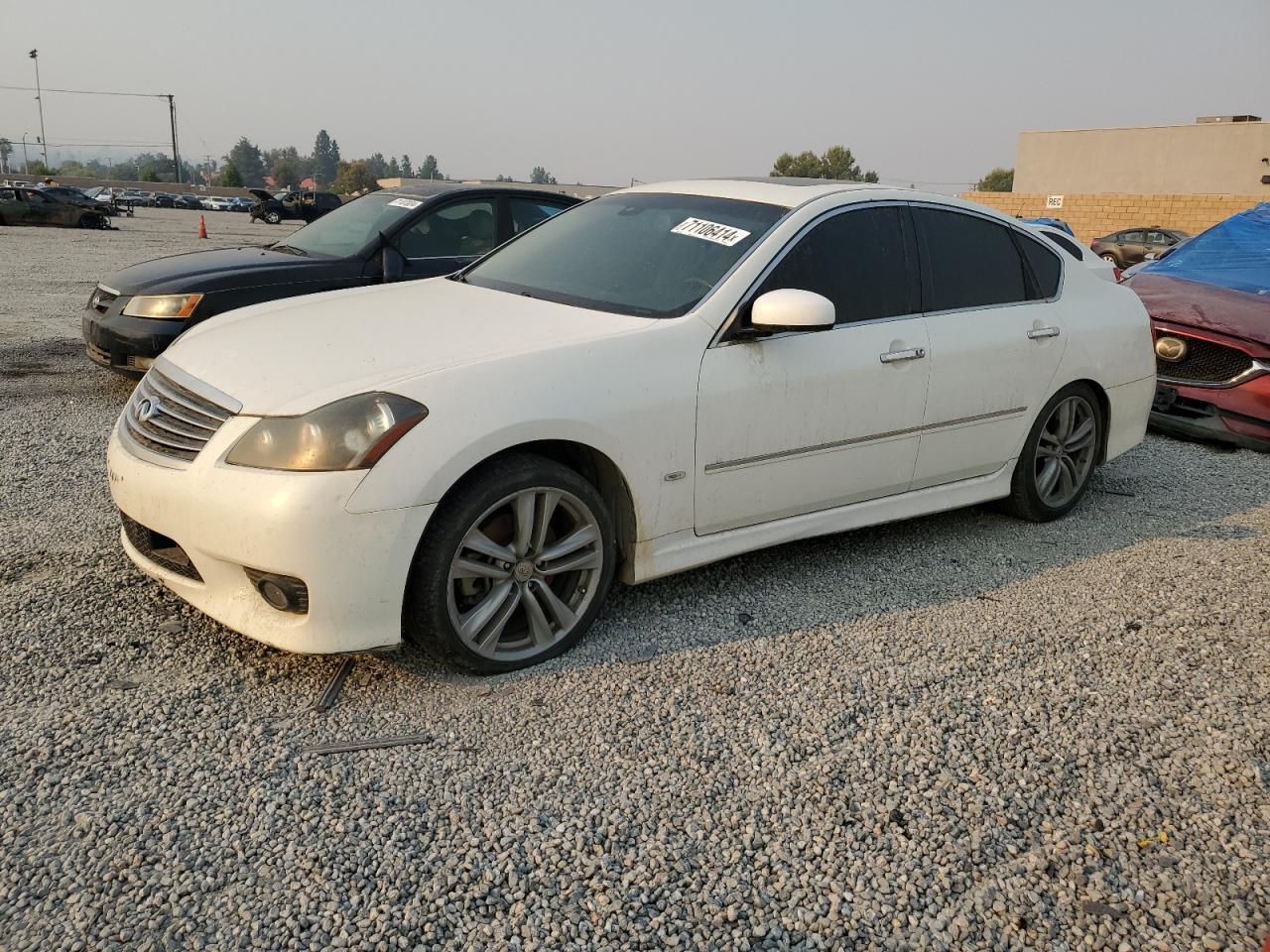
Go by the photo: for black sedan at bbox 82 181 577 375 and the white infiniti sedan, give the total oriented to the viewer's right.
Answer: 0

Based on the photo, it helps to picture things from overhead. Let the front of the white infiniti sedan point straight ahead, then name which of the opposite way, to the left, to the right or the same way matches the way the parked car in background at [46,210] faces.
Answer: the opposite way

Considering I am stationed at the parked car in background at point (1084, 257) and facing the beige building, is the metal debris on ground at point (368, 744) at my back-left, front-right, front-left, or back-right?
back-left

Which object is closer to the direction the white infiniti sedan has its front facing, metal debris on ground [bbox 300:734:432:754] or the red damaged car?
the metal debris on ground

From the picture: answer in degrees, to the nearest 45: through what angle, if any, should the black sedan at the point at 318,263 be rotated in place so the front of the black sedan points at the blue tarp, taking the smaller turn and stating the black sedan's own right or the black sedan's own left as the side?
approximately 135° to the black sedan's own left

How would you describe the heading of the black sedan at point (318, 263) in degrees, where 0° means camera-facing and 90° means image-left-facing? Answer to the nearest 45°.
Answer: approximately 45°

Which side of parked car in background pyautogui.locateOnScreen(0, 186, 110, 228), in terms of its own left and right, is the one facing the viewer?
right

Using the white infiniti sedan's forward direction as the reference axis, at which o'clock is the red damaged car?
The red damaged car is roughly at 6 o'clock from the white infiniti sedan.

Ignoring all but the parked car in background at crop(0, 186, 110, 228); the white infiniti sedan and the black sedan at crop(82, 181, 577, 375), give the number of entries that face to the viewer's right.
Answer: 1

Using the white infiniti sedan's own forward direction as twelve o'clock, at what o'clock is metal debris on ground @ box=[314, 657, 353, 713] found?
The metal debris on ground is roughly at 12 o'clock from the white infiniti sedan.

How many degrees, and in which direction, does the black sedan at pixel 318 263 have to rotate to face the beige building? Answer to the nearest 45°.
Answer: approximately 180°

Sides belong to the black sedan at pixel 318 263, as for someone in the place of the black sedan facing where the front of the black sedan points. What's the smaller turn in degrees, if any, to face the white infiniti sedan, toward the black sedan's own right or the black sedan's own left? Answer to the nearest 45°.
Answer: approximately 45° to the black sedan's own left

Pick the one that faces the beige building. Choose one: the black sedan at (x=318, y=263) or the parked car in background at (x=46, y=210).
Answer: the parked car in background
